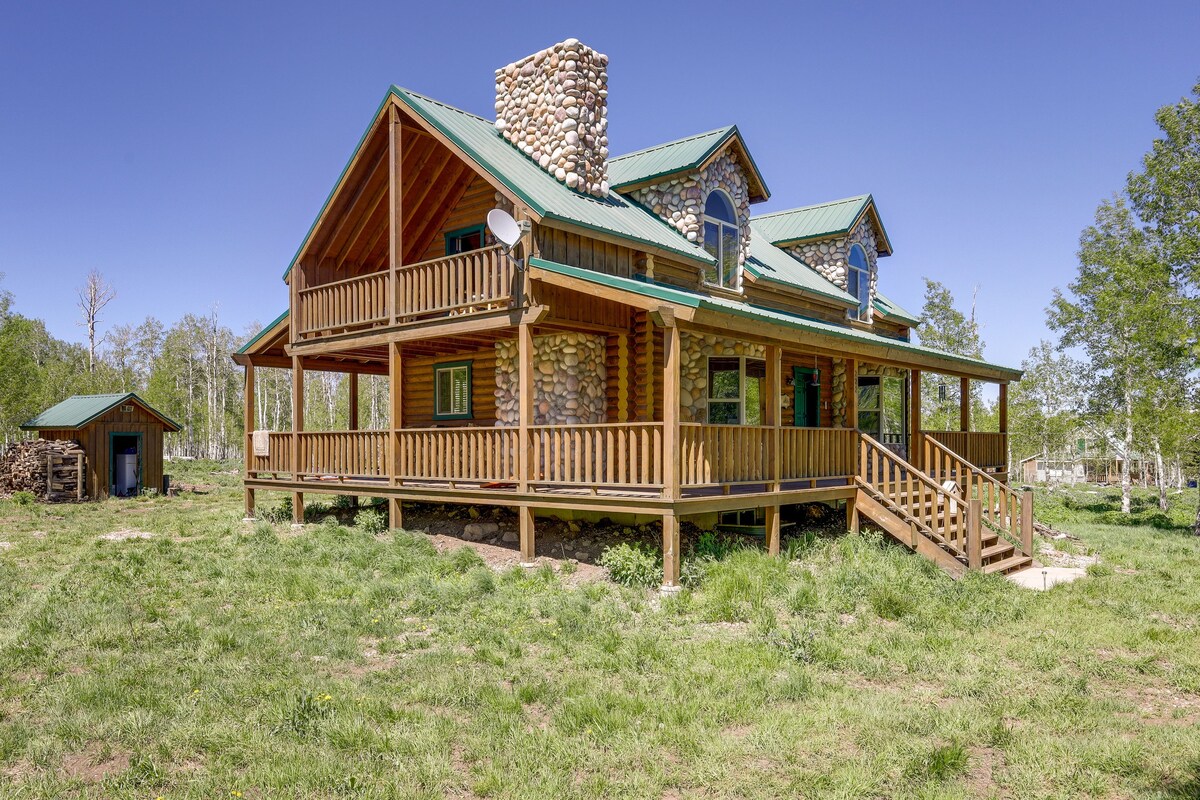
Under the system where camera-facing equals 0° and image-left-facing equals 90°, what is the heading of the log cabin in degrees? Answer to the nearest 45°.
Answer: approximately 315°

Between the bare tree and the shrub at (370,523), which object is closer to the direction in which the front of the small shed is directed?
the shrub

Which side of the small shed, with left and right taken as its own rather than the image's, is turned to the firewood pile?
right

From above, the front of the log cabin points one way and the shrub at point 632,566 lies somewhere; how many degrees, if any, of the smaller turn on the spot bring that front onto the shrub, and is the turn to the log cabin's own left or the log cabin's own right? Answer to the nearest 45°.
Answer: approximately 45° to the log cabin's own right

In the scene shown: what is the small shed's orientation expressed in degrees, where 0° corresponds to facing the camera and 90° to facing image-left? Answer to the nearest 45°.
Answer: approximately 315°

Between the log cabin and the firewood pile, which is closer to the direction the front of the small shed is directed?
the log cabin

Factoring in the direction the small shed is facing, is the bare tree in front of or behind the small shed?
behind

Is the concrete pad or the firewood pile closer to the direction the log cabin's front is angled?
the concrete pad

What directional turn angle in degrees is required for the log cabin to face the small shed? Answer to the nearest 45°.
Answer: approximately 180°

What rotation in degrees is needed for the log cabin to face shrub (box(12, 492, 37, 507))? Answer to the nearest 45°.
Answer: approximately 180°

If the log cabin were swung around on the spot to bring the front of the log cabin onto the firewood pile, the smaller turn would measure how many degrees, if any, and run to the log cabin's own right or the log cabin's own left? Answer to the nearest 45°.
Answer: approximately 180°
